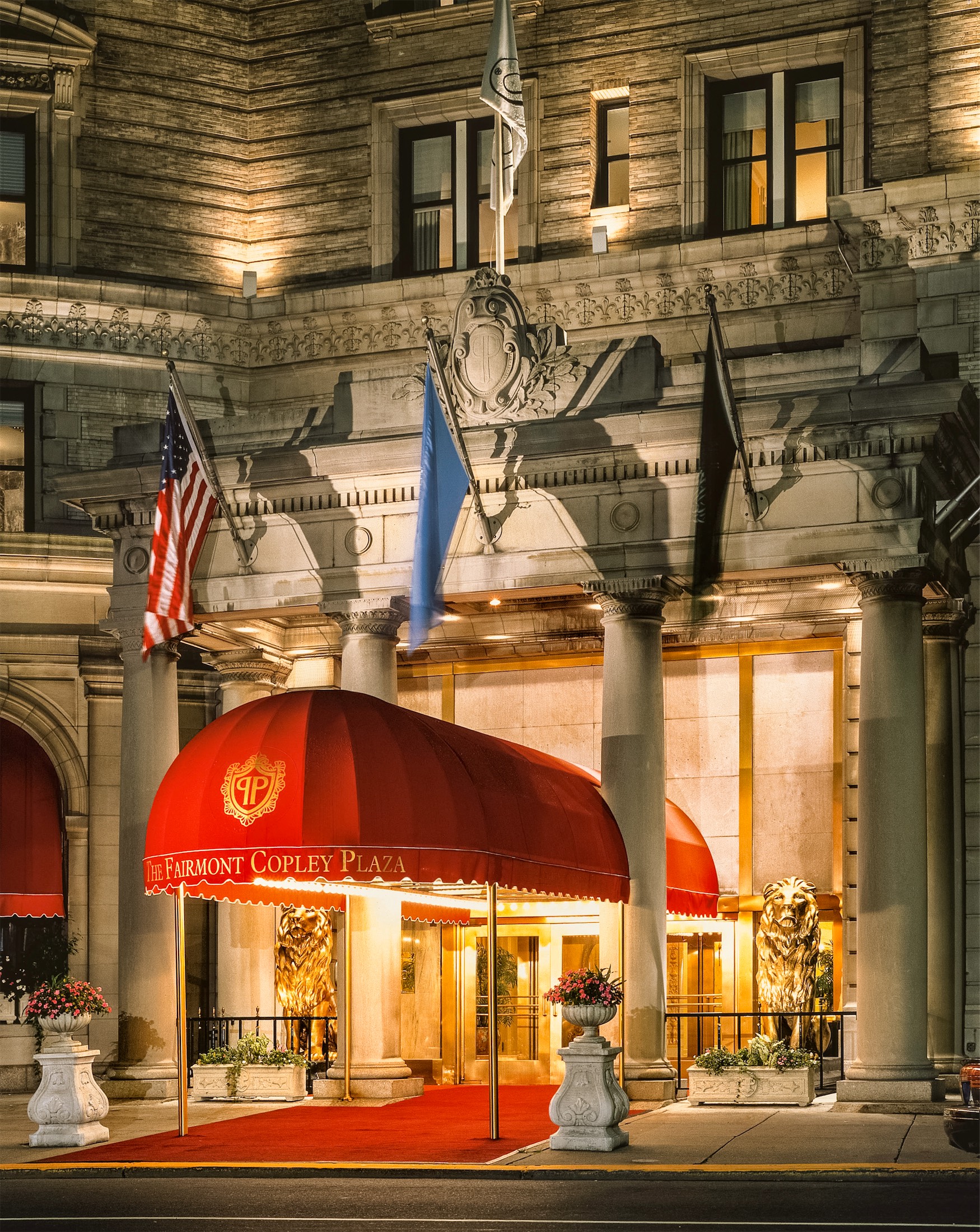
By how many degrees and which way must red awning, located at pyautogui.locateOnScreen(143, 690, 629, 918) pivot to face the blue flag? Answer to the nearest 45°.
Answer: approximately 135° to its right

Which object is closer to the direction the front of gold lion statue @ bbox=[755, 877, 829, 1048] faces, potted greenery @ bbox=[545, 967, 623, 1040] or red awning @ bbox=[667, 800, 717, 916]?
the potted greenery

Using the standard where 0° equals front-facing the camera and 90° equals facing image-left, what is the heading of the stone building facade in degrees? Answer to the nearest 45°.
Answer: approximately 45°

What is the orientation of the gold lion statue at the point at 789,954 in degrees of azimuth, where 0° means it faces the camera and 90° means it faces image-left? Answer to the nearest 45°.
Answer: approximately 0°

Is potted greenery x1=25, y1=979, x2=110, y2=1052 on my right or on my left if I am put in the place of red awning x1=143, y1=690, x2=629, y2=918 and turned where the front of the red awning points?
on my right
